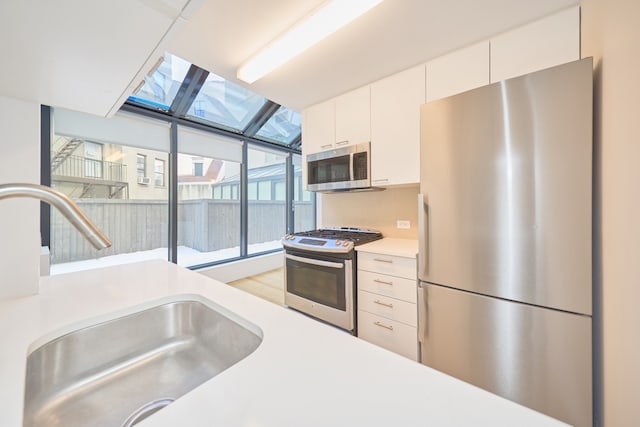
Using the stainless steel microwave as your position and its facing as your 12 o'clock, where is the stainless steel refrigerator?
The stainless steel refrigerator is roughly at 9 o'clock from the stainless steel microwave.

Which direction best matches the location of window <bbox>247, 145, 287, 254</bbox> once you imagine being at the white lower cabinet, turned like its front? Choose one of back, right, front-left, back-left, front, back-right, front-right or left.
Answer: right

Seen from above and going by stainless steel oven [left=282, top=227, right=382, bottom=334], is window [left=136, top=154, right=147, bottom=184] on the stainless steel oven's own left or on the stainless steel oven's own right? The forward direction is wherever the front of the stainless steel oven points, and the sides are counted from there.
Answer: on the stainless steel oven's own right

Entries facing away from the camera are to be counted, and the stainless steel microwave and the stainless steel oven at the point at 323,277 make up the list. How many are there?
0

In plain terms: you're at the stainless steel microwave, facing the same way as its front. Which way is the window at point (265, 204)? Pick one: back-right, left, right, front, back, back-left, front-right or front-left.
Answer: right

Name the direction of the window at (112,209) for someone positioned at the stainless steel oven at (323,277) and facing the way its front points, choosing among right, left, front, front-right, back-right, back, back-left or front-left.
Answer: front-right

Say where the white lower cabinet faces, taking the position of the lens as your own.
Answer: facing the viewer and to the left of the viewer

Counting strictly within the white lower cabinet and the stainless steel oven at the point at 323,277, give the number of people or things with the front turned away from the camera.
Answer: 0

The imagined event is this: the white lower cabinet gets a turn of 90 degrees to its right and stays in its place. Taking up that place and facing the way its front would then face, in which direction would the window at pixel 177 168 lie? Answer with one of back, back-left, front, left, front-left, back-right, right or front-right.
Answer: front-left

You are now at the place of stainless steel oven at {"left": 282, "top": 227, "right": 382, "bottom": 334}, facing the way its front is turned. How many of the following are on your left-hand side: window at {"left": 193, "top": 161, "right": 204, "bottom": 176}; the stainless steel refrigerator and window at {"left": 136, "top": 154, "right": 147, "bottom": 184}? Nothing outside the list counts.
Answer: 1

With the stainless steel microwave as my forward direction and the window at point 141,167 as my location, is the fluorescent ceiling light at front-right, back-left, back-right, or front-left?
front-right

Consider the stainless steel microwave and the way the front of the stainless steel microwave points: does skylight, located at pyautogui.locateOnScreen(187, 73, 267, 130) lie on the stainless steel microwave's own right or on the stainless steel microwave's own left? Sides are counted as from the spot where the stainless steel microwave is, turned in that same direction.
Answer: on the stainless steel microwave's own right

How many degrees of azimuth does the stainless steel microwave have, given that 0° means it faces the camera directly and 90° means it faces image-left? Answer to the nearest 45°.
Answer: approximately 45°
